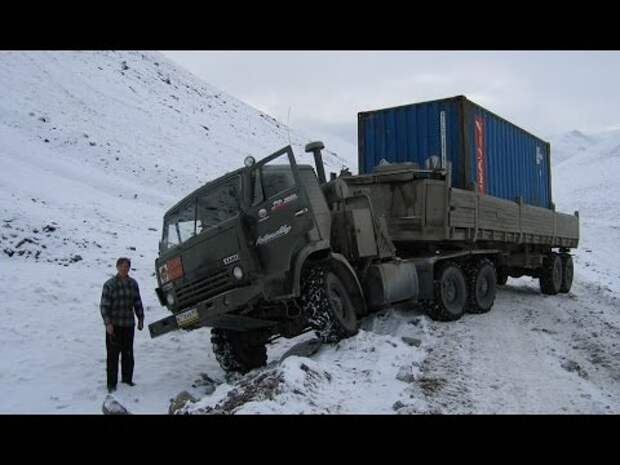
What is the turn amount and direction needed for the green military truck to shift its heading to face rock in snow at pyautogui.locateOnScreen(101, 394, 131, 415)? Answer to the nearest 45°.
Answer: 0° — it already faces it

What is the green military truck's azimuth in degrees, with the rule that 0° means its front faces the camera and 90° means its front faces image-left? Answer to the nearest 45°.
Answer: approximately 45°

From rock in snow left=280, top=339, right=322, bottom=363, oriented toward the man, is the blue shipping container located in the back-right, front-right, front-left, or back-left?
back-right
